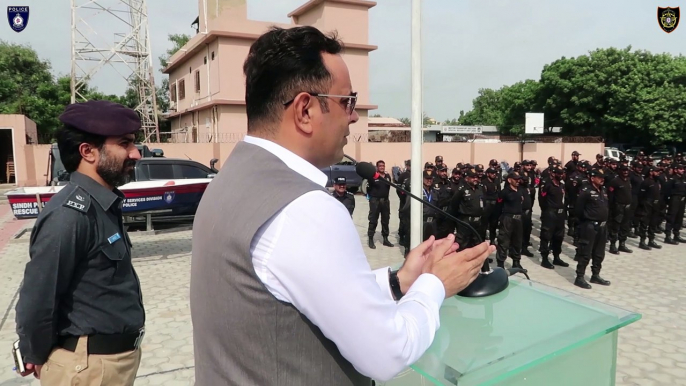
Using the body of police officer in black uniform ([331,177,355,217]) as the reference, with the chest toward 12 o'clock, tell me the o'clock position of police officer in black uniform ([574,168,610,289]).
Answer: police officer in black uniform ([574,168,610,289]) is roughly at 10 o'clock from police officer in black uniform ([331,177,355,217]).

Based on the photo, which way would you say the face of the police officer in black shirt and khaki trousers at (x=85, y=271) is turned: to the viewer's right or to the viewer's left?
to the viewer's right

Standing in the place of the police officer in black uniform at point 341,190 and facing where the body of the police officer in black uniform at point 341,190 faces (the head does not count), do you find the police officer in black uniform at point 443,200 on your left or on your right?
on your left

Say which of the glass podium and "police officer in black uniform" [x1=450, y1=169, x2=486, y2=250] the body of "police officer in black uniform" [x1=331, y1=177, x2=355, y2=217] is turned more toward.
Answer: the glass podium

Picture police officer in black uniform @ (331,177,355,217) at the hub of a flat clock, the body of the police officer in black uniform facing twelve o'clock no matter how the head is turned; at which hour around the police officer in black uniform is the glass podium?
The glass podium is roughly at 12 o'clock from the police officer in black uniform.

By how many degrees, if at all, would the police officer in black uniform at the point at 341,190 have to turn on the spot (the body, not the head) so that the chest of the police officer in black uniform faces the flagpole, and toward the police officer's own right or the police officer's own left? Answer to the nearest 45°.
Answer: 0° — they already face it

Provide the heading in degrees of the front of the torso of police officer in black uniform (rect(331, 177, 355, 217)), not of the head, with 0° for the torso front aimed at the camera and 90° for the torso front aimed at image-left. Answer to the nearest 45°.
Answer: approximately 0°

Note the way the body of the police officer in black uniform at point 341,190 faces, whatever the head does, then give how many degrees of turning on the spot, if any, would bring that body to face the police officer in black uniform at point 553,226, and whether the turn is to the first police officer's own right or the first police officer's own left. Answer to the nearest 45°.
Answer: approximately 90° to the first police officer's own left

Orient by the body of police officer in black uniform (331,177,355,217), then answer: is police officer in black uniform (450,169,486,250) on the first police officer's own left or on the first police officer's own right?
on the first police officer's own left
